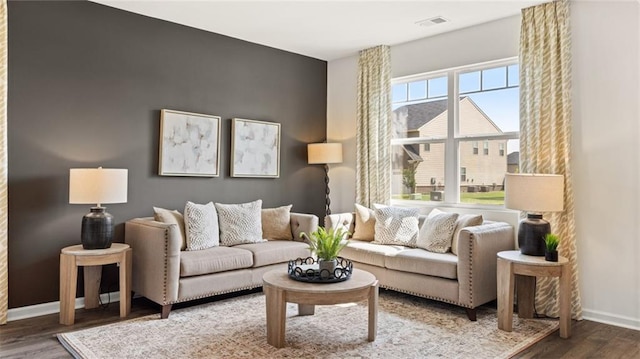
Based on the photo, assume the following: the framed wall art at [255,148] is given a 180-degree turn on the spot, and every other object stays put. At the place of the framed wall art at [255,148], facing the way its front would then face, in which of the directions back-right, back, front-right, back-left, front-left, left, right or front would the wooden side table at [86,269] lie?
left

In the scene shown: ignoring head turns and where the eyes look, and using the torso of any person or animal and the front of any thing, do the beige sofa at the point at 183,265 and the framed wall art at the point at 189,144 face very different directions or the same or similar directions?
same or similar directions

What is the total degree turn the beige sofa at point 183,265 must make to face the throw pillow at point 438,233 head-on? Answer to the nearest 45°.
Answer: approximately 45° to its left

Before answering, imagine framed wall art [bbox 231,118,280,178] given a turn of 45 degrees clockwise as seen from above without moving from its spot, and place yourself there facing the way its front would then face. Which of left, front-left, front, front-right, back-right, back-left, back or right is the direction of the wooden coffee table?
front

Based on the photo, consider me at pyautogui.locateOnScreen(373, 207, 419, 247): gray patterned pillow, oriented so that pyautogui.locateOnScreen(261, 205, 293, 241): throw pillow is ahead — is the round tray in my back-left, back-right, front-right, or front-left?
front-left

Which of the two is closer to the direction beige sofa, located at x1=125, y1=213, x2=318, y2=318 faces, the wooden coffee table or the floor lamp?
the wooden coffee table

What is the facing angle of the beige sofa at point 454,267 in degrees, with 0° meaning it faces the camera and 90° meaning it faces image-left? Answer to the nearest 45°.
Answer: approximately 45°

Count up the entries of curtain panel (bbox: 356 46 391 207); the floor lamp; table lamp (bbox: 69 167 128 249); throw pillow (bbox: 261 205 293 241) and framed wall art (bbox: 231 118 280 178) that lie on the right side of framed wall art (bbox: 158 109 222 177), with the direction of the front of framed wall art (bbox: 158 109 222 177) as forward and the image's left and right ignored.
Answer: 1

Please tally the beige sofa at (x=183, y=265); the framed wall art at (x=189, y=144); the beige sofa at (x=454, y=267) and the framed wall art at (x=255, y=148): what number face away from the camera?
0

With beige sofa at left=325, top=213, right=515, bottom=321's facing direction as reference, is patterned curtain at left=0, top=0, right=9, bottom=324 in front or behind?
in front

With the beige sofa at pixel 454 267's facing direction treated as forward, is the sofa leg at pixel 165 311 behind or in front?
in front

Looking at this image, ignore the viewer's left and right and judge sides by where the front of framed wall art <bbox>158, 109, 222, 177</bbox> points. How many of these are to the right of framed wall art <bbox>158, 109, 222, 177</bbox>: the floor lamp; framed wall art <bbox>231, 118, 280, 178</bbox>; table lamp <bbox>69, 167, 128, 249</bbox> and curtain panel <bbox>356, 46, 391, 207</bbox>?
1

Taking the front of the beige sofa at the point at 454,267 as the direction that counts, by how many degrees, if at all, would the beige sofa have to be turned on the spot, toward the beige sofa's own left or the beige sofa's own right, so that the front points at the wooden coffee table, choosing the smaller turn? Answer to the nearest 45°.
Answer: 0° — it already faces it

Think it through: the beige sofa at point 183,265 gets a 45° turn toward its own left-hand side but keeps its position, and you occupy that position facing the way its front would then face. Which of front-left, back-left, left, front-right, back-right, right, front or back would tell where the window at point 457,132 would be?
front
